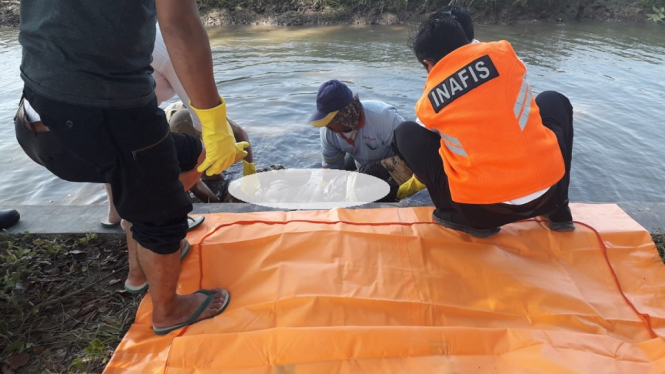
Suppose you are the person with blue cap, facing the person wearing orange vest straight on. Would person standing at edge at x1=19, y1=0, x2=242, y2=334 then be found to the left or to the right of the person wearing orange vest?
right

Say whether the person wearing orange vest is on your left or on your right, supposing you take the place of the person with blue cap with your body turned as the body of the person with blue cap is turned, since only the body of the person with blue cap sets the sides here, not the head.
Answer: on your left

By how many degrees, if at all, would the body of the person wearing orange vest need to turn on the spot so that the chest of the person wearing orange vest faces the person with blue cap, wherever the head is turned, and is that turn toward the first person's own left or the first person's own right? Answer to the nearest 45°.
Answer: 0° — they already face them

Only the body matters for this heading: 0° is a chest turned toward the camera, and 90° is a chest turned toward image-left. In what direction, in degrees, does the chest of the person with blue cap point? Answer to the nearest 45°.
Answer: approximately 45°

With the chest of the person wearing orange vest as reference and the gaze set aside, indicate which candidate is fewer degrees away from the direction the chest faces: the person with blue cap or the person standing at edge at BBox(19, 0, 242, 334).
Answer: the person with blue cap

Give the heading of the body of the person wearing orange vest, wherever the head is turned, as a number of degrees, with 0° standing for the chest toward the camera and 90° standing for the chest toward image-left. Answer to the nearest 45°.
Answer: approximately 135°

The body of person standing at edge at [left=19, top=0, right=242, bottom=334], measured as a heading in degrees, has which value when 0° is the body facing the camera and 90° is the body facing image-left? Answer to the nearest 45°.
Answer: approximately 225°

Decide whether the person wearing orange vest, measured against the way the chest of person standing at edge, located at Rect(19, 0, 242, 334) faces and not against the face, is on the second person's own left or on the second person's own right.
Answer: on the second person's own right
